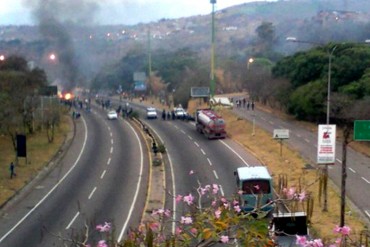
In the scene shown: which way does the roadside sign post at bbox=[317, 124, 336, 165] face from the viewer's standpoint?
toward the camera

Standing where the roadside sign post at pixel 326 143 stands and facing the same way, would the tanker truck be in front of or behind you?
behind
